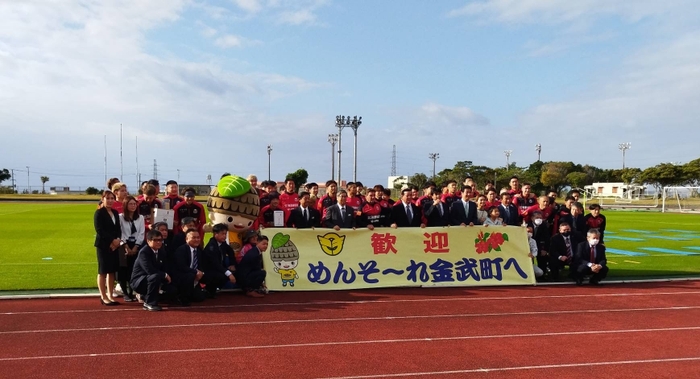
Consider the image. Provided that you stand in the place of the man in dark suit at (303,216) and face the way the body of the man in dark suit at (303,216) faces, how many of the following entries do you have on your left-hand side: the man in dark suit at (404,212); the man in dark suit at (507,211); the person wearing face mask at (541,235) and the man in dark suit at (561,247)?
4

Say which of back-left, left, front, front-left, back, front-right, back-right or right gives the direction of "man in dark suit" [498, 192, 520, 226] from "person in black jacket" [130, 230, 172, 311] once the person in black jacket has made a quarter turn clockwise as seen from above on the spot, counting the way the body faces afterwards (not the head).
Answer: back-left

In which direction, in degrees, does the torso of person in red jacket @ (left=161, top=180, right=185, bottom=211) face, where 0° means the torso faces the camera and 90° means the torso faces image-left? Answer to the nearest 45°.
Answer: approximately 0°

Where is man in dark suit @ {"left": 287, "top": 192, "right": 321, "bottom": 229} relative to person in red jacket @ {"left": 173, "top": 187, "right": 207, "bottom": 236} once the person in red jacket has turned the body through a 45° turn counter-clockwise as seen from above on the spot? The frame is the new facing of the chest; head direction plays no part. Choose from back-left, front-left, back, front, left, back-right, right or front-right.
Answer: front-left

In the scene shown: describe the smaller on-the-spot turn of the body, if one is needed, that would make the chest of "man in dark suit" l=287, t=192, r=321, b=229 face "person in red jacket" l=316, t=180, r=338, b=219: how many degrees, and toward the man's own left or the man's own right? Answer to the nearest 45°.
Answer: approximately 135° to the man's own left

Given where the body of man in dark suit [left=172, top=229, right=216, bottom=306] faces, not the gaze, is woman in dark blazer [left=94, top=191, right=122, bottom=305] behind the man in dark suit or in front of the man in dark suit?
behind

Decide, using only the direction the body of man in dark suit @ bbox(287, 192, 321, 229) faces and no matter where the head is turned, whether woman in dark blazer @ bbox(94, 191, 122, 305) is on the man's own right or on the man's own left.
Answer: on the man's own right

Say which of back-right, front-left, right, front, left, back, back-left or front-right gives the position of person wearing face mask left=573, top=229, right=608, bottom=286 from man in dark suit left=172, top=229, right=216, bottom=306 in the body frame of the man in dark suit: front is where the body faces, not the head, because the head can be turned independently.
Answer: front-left

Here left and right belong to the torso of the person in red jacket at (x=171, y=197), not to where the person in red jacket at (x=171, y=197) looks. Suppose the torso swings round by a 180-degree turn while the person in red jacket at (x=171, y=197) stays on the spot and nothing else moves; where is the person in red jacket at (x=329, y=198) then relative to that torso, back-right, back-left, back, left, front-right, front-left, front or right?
right
